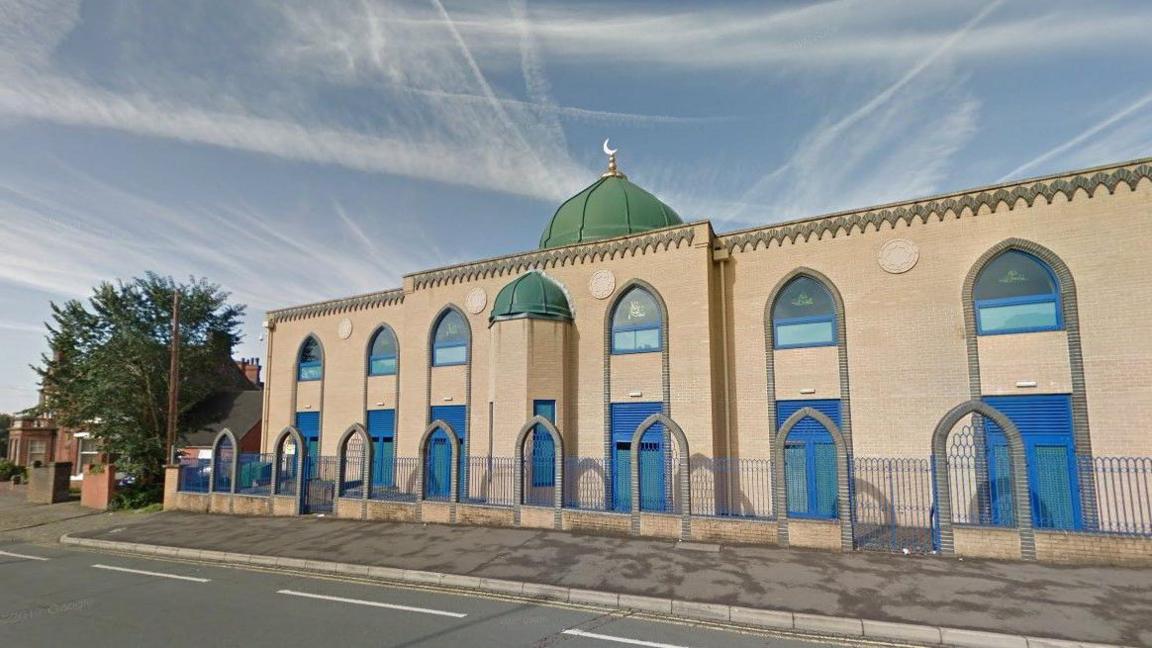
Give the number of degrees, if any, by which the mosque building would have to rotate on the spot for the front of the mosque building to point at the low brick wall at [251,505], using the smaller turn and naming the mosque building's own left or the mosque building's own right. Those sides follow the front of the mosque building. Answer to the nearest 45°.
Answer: approximately 45° to the mosque building's own right

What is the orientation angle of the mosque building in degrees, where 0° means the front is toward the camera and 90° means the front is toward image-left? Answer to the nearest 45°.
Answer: approximately 45°

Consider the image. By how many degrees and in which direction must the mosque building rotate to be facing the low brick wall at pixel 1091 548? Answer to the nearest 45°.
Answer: approximately 90° to its left

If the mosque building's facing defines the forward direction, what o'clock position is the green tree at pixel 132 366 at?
The green tree is roughly at 2 o'clock from the mosque building.

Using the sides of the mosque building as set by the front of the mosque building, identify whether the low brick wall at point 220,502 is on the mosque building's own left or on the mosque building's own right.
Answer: on the mosque building's own right

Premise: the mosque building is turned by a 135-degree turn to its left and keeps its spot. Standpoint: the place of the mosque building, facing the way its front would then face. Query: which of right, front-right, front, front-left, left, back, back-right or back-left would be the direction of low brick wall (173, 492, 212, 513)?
back

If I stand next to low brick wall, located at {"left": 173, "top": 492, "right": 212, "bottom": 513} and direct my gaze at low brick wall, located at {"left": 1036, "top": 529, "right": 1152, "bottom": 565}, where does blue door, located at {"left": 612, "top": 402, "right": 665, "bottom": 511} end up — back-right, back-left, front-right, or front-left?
front-left
